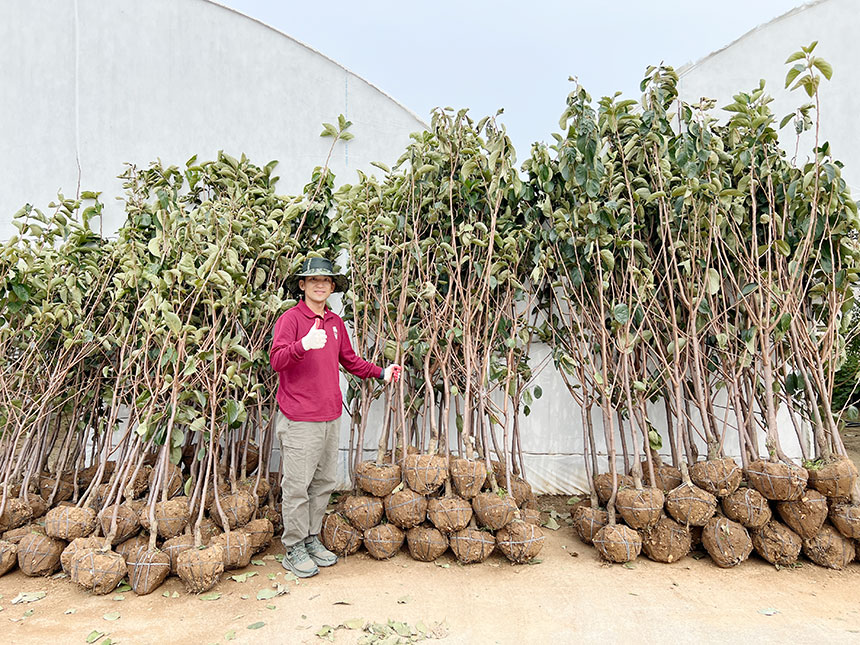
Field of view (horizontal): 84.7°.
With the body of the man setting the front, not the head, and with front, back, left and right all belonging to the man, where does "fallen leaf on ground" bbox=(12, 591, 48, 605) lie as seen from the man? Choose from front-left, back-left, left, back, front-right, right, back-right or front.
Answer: back-right

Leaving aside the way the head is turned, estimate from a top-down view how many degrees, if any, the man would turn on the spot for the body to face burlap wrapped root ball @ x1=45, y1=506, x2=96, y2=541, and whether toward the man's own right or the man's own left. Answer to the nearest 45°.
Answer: approximately 135° to the man's own right

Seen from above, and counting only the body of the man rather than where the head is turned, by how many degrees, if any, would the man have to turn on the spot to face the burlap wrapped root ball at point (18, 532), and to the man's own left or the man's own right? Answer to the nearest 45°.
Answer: approximately 135° to the man's own right

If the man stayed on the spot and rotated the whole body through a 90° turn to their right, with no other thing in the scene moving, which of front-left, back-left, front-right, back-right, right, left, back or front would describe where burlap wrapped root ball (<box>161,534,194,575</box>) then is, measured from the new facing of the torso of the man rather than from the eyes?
front-right

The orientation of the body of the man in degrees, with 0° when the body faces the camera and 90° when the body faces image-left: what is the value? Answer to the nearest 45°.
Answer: approximately 315°

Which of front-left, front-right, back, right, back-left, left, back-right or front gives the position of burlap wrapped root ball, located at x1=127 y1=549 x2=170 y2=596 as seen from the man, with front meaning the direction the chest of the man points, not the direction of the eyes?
back-right
